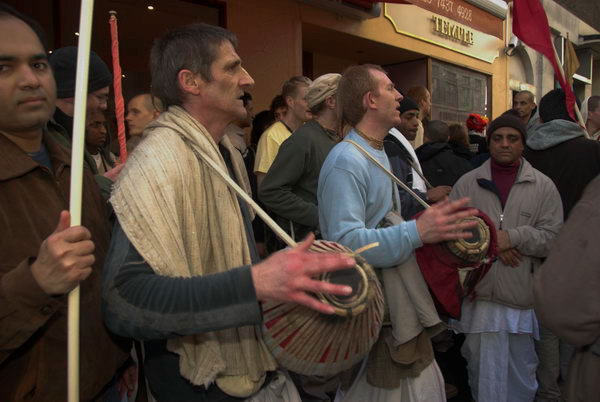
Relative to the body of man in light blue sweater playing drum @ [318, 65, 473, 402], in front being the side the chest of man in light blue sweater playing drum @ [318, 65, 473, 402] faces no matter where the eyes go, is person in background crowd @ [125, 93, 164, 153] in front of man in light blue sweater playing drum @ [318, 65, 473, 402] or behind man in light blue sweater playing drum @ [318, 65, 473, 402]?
behind

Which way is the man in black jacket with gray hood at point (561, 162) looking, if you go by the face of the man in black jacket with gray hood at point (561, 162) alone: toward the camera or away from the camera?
away from the camera

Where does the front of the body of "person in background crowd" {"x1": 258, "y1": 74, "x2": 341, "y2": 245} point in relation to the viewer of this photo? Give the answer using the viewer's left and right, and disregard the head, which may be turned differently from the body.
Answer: facing to the right of the viewer

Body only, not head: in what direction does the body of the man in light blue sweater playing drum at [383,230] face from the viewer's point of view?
to the viewer's right

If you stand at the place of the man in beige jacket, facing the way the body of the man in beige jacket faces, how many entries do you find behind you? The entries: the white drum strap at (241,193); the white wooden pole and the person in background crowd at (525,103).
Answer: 1

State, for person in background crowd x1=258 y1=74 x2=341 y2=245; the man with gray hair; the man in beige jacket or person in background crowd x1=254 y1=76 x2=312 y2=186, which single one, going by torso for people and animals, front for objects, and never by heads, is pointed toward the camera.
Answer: the man in beige jacket

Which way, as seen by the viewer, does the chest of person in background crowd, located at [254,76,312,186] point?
to the viewer's right
